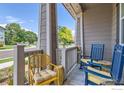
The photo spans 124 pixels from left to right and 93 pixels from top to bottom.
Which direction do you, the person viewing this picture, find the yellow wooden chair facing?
facing the viewer and to the right of the viewer

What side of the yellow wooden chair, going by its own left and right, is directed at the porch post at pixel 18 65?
right

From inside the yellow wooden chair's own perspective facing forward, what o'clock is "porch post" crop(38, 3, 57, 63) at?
The porch post is roughly at 8 o'clock from the yellow wooden chair.

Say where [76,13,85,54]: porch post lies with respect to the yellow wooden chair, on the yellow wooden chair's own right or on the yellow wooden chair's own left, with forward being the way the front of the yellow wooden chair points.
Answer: on the yellow wooden chair's own left
